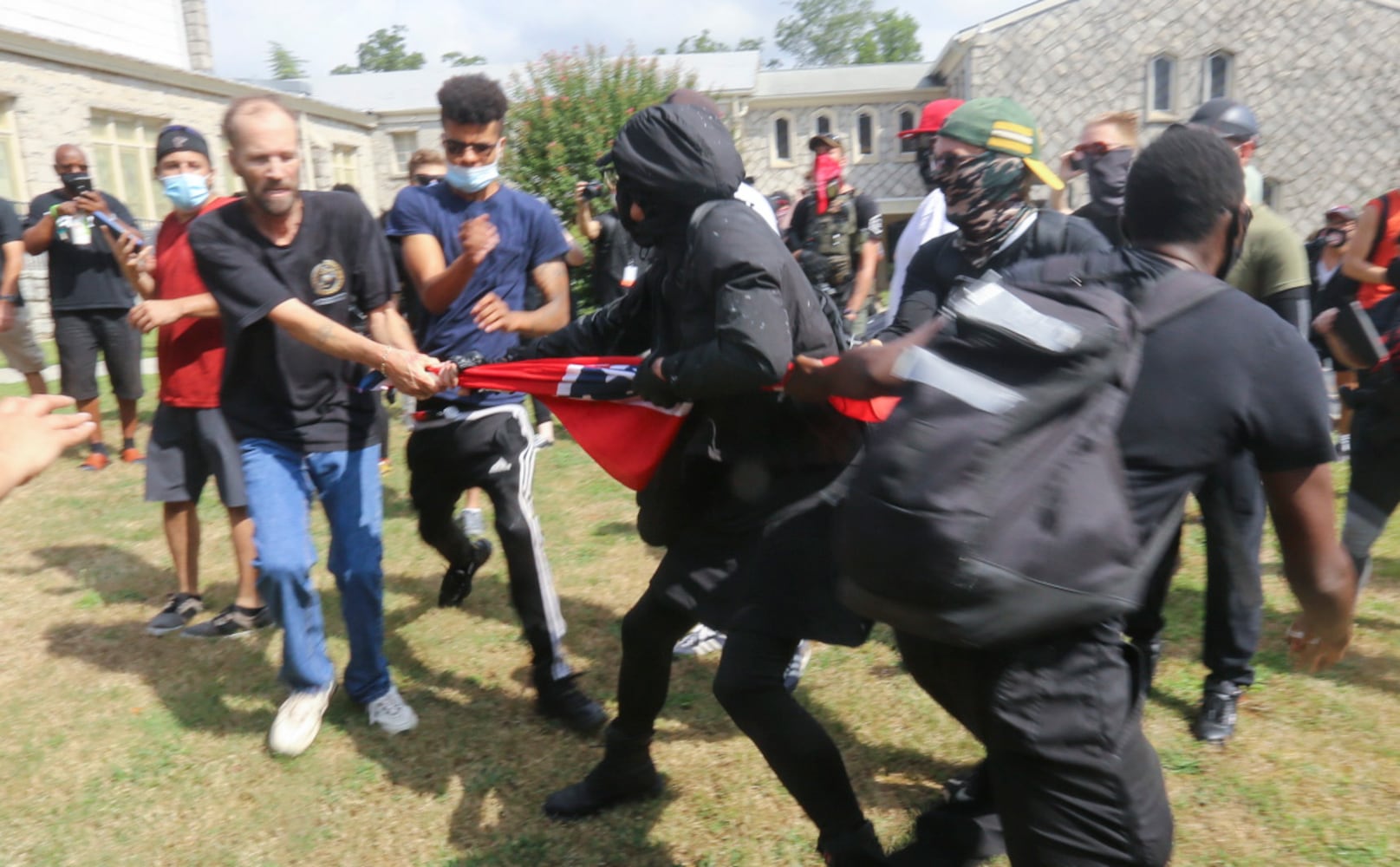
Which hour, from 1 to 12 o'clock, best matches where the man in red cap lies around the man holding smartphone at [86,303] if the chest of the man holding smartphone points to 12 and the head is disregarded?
The man in red cap is roughly at 11 o'clock from the man holding smartphone.

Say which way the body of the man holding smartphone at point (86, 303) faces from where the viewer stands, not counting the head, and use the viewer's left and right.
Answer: facing the viewer

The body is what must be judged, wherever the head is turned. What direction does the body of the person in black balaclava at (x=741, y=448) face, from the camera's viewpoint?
to the viewer's left

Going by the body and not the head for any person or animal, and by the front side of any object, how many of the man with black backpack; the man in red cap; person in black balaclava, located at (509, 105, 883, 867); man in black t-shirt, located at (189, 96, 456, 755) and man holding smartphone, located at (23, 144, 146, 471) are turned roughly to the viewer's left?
2

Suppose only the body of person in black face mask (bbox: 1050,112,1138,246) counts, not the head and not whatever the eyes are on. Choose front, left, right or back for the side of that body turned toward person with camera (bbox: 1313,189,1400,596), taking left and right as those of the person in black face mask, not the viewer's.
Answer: left

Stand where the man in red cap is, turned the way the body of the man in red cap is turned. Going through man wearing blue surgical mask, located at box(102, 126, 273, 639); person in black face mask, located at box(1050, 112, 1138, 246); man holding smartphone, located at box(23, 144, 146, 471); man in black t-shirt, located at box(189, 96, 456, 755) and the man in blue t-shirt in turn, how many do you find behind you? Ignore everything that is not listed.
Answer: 1

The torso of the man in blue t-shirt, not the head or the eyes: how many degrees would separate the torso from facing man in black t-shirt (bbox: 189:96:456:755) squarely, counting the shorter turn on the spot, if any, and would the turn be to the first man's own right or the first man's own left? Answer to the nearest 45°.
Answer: approximately 90° to the first man's own right

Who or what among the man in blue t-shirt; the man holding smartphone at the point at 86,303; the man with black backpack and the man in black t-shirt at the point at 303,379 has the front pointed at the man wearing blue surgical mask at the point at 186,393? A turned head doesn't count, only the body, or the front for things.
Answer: the man holding smartphone

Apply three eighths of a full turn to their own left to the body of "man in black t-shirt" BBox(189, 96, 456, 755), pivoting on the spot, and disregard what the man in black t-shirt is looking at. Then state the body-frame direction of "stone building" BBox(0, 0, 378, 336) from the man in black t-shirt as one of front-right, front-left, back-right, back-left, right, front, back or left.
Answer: front-left

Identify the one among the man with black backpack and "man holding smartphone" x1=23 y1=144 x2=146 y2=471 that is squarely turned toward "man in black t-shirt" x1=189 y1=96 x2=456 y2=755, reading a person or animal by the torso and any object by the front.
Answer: the man holding smartphone

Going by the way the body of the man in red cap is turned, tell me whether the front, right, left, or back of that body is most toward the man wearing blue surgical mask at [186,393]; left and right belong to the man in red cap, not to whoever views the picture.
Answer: front
